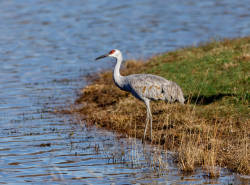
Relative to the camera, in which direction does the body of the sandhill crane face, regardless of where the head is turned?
to the viewer's left
